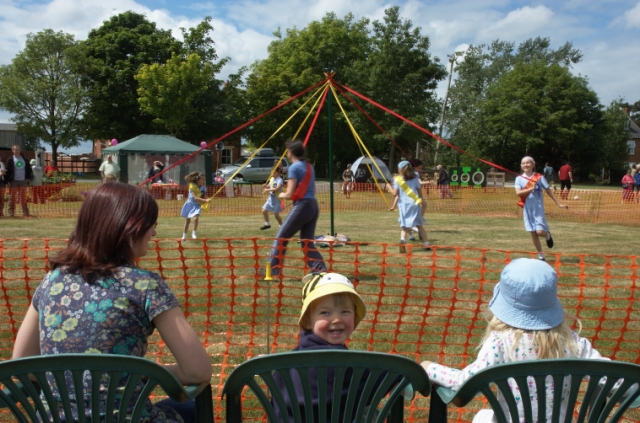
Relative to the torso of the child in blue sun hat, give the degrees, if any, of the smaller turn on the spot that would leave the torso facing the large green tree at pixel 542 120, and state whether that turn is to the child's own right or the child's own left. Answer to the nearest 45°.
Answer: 0° — they already face it

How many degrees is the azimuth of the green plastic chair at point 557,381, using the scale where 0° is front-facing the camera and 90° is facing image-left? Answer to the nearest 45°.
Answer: approximately 180°

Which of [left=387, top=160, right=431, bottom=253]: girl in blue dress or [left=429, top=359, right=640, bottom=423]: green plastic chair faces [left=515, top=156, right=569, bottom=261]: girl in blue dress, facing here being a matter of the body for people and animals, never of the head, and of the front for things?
the green plastic chair

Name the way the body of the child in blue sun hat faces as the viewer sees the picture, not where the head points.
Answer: away from the camera

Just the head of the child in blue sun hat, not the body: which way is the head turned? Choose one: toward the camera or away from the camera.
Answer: away from the camera

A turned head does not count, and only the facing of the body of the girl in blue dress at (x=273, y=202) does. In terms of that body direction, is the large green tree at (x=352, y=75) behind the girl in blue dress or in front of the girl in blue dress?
behind

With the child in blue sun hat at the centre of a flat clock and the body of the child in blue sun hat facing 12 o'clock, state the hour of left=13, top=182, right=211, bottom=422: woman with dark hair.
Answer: The woman with dark hair is roughly at 8 o'clock from the child in blue sun hat.

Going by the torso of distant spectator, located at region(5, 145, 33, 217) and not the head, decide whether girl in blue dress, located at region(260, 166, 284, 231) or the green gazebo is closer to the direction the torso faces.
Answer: the girl in blue dress

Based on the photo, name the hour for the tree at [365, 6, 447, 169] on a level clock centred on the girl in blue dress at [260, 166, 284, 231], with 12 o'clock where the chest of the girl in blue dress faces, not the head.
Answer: The tree is roughly at 5 o'clock from the girl in blue dress.

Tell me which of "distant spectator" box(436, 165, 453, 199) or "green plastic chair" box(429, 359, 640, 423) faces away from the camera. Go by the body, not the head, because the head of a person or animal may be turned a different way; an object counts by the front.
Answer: the green plastic chair
